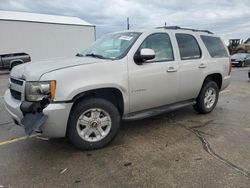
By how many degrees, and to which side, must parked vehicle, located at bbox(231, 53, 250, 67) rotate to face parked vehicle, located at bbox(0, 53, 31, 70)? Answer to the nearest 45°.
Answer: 0° — it already faces it

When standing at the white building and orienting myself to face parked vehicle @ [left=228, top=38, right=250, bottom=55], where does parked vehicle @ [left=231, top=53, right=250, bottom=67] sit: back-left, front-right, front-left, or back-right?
front-right

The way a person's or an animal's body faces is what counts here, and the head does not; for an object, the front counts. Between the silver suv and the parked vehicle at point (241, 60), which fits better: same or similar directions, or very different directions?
same or similar directions

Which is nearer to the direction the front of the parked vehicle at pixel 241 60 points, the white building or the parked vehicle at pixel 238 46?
the white building

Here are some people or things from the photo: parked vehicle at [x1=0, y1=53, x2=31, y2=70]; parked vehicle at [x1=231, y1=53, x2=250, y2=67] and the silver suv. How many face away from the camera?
0

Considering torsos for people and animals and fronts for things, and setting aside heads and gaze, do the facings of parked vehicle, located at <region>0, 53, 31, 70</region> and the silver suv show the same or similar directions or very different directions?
same or similar directions

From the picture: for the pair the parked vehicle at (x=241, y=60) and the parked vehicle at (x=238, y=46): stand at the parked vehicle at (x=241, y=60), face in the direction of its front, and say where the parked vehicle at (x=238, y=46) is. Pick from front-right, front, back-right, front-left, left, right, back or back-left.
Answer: back-right

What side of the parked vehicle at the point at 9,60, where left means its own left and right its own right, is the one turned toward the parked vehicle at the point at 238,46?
back

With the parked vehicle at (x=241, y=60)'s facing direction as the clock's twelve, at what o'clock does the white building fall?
The white building is roughly at 1 o'clock from the parked vehicle.

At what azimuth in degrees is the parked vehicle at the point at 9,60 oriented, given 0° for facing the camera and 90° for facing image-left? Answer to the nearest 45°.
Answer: approximately 90°

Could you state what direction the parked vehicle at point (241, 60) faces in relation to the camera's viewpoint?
facing the viewer and to the left of the viewer

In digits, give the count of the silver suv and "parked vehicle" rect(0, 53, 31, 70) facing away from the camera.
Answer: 0

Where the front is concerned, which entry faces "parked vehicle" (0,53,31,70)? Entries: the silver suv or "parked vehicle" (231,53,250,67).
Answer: "parked vehicle" (231,53,250,67)
